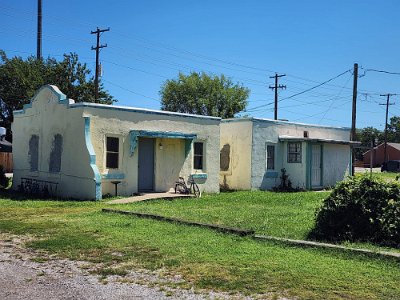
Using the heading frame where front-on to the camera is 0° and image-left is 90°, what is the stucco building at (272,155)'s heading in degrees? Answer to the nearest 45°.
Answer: approximately 315°

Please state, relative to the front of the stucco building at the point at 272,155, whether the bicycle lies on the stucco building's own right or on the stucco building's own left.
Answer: on the stucco building's own right

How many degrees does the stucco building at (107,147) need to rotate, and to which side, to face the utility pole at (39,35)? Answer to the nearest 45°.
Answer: approximately 135° to its left

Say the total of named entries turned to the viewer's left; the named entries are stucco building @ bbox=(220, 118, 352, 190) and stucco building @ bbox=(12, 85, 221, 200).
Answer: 0

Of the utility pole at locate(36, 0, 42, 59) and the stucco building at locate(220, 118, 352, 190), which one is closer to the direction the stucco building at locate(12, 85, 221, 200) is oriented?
the stucco building

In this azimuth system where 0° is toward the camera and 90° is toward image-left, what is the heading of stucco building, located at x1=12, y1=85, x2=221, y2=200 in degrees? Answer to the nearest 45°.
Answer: approximately 315°

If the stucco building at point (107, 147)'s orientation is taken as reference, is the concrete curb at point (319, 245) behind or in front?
in front

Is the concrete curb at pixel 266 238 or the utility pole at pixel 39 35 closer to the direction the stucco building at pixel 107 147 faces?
the concrete curb

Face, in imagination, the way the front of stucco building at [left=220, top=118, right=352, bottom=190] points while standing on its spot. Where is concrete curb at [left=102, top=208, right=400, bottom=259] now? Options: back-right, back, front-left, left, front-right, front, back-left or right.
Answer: front-right

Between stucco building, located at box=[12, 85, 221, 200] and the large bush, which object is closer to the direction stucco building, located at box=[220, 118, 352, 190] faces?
the large bush

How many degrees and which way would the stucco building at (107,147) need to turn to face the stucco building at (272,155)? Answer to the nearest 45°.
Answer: approximately 90° to its left

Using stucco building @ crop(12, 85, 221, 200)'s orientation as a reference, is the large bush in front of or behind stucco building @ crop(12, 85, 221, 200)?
in front

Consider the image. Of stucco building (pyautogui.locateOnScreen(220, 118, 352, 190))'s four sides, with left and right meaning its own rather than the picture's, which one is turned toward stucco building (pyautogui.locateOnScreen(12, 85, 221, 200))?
right
